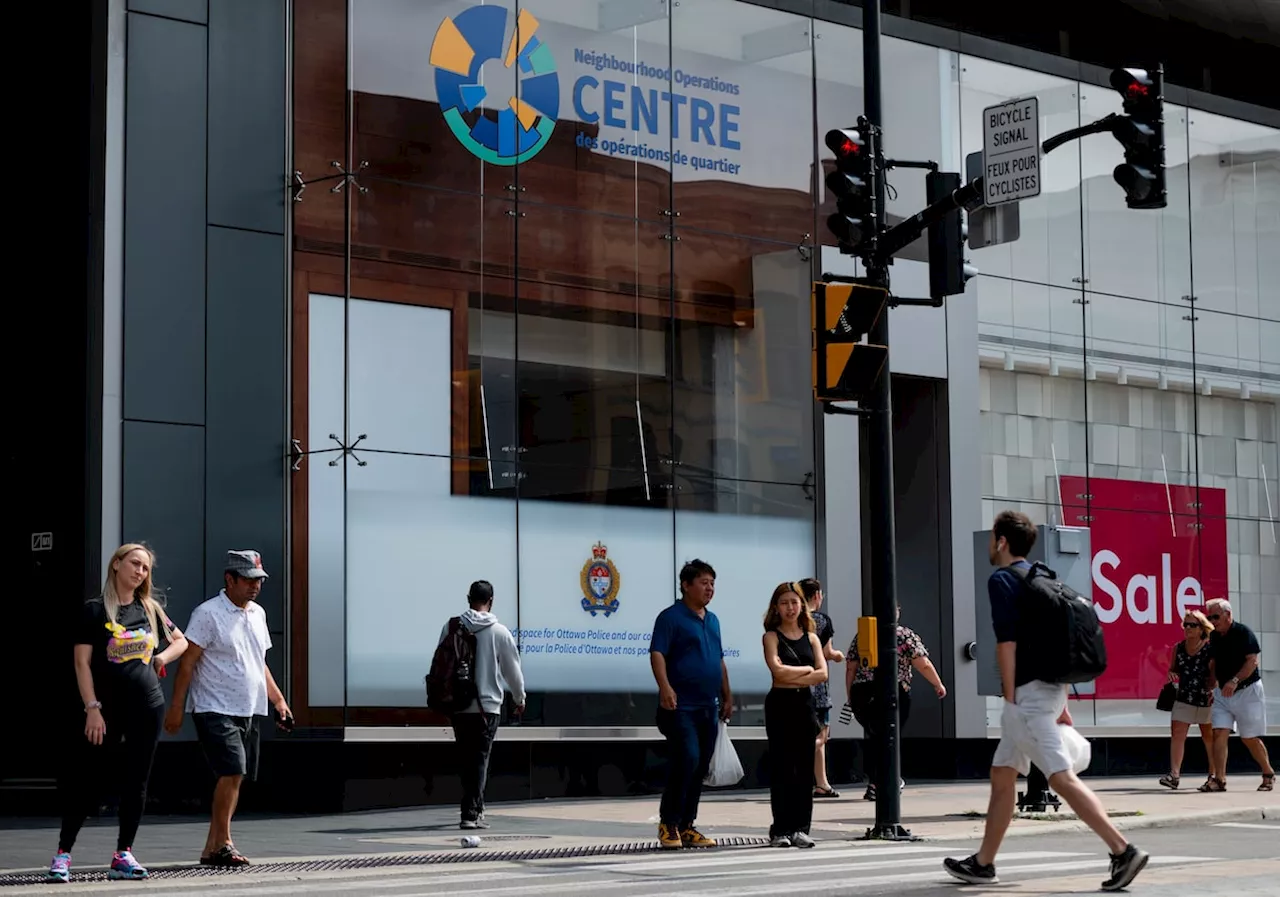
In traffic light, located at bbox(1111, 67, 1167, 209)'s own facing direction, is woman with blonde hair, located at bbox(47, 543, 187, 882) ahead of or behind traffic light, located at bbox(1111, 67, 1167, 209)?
ahead

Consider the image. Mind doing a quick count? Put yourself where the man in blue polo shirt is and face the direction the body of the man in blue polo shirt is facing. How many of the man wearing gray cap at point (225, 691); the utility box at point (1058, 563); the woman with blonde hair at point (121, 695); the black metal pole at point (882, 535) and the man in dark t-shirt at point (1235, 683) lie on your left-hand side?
3

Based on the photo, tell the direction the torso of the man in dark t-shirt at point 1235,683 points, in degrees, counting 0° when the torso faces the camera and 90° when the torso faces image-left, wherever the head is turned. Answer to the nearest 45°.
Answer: approximately 45°

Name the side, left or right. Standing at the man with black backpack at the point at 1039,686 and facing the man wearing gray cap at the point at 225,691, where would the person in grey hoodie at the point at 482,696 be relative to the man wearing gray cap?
right

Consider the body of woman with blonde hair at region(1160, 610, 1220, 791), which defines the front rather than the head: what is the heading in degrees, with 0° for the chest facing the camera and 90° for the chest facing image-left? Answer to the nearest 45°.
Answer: approximately 45°

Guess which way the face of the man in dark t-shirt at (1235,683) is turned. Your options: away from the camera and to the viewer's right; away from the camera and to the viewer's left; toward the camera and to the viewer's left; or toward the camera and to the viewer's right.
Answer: toward the camera and to the viewer's left

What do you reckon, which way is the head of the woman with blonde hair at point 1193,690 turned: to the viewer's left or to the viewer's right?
to the viewer's left

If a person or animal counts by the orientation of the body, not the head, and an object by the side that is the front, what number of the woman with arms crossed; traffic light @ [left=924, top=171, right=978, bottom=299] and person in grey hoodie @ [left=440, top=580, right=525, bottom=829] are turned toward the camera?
1

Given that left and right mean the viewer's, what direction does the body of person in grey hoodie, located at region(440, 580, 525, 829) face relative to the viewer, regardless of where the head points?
facing away from the viewer and to the right of the viewer

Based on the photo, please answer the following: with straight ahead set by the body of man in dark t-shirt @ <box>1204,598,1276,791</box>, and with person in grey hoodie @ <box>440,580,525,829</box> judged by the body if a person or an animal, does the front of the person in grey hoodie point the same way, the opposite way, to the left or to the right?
the opposite way
